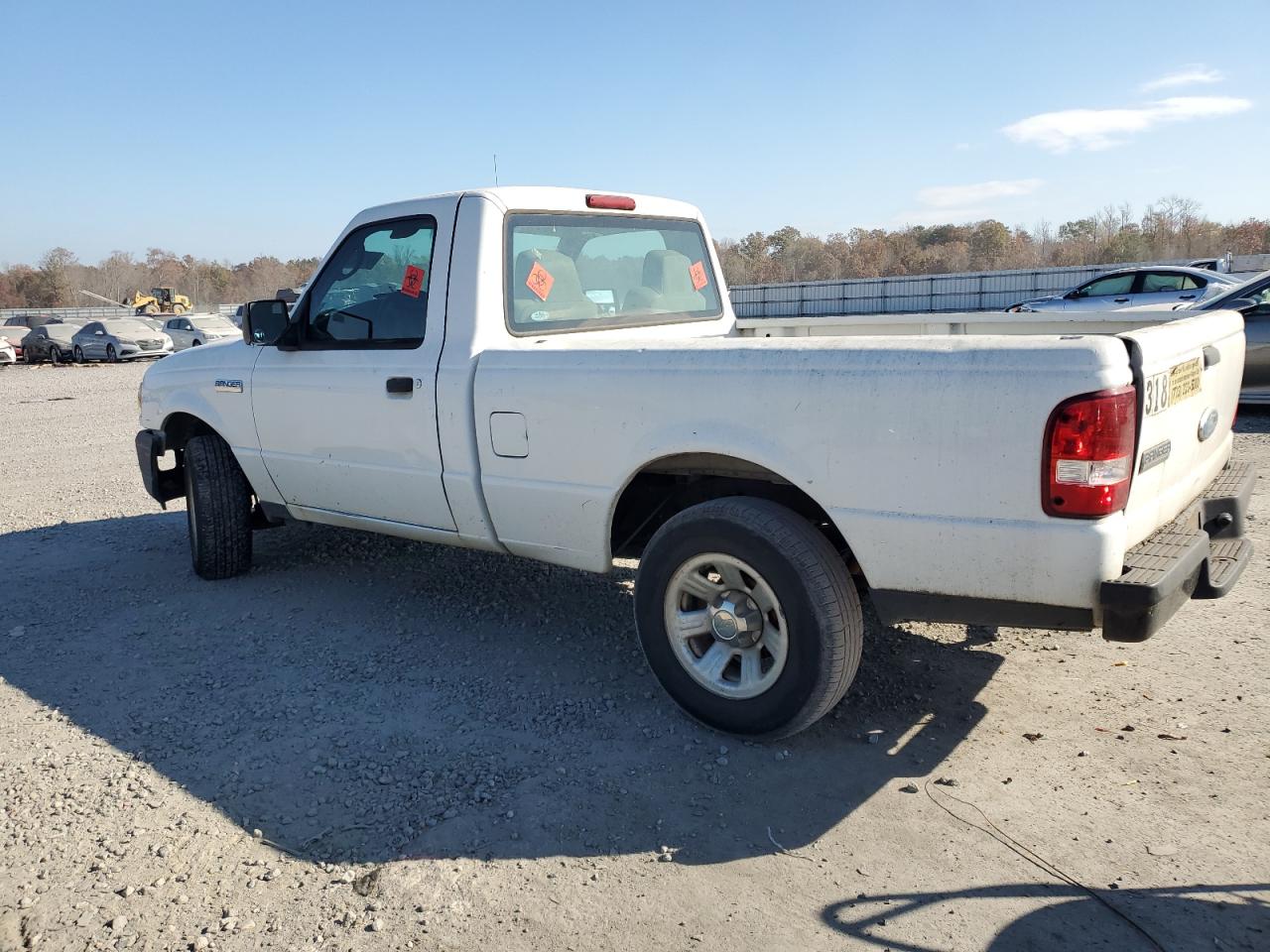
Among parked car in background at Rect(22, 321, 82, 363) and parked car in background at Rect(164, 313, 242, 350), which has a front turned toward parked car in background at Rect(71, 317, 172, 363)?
parked car in background at Rect(22, 321, 82, 363)

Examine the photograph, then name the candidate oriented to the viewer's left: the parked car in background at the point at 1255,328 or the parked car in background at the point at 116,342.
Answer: the parked car in background at the point at 1255,328

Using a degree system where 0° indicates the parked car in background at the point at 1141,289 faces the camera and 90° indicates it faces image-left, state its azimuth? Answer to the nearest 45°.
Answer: approximately 90°

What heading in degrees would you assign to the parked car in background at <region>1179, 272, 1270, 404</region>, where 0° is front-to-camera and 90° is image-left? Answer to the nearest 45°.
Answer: approximately 90°

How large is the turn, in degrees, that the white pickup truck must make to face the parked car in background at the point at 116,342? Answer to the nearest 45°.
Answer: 0° — it already faces it

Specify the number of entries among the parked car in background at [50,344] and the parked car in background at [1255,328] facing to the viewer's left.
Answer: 1
